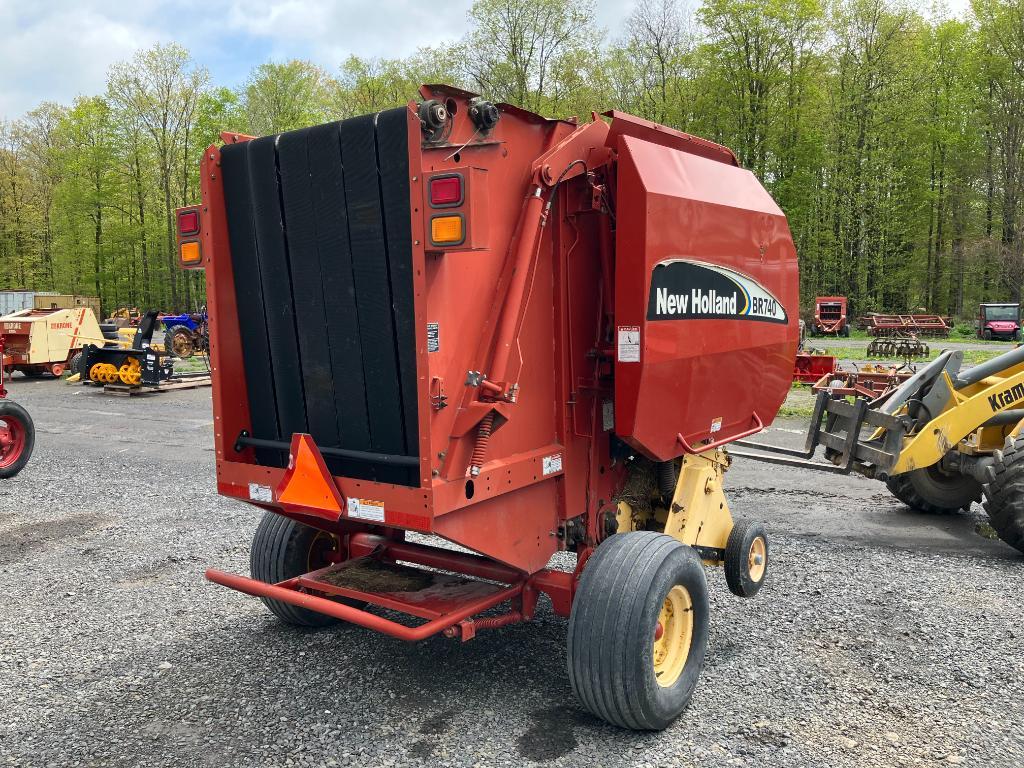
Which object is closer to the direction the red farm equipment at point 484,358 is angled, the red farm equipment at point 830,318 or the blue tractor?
the red farm equipment

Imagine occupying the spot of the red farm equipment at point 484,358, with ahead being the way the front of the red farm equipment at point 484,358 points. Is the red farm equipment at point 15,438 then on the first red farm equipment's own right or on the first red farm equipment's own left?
on the first red farm equipment's own left

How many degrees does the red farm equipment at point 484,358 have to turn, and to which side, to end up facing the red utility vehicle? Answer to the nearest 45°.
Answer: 0° — it already faces it

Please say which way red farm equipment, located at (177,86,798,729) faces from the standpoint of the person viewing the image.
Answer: facing away from the viewer and to the right of the viewer

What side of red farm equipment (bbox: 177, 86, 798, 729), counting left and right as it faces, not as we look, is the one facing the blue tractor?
left

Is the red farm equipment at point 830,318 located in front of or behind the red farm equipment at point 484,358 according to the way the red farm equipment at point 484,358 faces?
in front

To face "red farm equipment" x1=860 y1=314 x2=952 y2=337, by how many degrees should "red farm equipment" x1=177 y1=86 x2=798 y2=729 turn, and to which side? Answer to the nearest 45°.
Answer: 0° — it already faces it

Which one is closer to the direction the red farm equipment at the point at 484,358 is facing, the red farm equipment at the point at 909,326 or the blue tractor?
the red farm equipment

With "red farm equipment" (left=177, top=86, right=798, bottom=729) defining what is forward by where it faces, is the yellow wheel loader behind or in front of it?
in front
